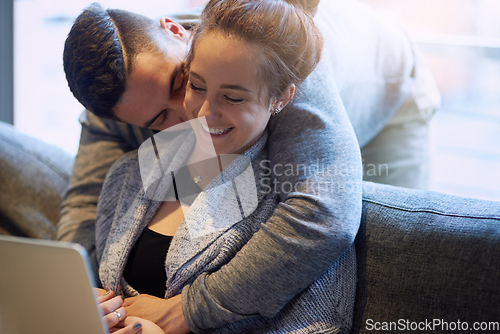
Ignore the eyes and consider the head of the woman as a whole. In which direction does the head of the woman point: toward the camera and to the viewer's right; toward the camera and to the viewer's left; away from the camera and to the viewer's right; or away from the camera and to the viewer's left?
toward the camera and to the viewer's left

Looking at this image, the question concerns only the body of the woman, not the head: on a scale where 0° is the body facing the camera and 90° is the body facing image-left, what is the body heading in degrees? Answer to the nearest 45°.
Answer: approximately 45°
